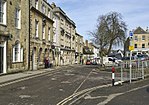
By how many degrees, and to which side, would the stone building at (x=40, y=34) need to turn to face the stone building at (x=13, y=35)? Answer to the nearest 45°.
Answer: approximately 45° to its right

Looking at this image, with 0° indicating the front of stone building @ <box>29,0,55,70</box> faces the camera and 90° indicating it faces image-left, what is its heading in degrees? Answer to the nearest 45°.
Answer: approximately 315°

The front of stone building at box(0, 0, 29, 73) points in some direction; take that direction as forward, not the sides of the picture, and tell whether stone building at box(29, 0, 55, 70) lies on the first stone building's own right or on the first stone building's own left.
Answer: on the first stone building's own left

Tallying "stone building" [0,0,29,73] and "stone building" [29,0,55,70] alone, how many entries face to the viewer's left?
0

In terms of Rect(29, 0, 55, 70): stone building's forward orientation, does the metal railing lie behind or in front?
in front

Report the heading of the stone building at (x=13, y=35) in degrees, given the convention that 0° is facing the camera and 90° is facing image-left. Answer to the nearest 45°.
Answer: approximately 315°
